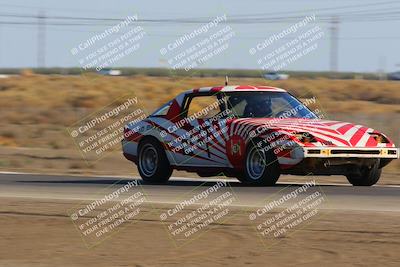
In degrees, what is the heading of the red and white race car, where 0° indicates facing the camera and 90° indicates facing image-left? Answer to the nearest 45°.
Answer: approximately 315°
